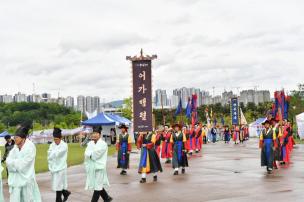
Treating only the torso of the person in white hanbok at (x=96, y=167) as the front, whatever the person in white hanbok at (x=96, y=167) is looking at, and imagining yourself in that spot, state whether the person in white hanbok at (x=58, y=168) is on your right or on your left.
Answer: on your right

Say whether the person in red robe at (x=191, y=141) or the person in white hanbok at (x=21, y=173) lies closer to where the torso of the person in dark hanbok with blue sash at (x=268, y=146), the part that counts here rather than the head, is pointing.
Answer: the person in white hanbok

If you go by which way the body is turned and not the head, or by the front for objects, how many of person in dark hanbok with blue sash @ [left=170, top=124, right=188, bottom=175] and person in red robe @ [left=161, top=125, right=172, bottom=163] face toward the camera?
2

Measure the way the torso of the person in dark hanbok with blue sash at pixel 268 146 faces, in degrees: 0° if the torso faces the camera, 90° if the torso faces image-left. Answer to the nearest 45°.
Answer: approximately 0°

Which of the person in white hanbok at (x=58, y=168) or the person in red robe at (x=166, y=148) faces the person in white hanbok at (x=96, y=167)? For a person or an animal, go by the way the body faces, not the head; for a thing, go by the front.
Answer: the person in red robe

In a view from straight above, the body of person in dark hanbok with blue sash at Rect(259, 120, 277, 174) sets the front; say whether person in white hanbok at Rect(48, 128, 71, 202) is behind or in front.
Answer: in front

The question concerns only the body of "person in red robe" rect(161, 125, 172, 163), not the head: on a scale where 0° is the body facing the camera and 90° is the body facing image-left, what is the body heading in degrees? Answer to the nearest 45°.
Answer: approximately 0°

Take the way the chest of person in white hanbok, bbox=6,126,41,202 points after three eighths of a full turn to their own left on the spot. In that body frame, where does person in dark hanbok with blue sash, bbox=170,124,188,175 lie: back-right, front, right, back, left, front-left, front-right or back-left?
front-left

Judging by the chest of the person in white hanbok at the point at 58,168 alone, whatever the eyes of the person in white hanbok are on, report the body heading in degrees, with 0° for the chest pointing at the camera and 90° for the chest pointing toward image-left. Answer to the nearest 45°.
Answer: approximately 45°

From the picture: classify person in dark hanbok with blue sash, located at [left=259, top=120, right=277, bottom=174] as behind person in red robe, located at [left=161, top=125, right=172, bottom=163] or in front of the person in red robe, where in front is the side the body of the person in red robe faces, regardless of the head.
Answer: in front

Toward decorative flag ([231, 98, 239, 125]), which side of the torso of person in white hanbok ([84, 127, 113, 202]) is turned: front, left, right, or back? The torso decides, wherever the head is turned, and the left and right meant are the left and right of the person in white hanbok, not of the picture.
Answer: back

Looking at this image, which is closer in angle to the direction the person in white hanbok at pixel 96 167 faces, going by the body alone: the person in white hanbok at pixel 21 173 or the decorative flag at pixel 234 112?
the person in white hanbok
